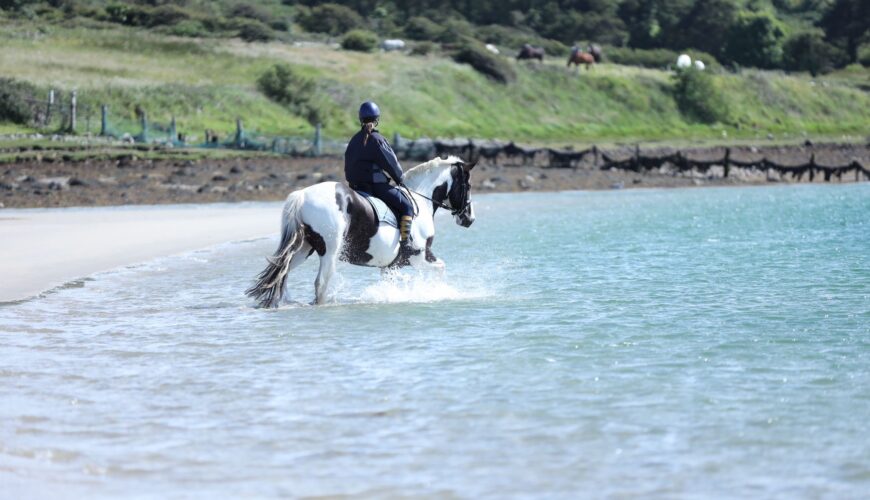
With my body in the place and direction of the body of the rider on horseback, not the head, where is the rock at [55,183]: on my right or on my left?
on my left

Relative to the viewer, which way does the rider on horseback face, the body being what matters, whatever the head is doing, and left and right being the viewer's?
facing away from the viewer and to the right of the viewer
